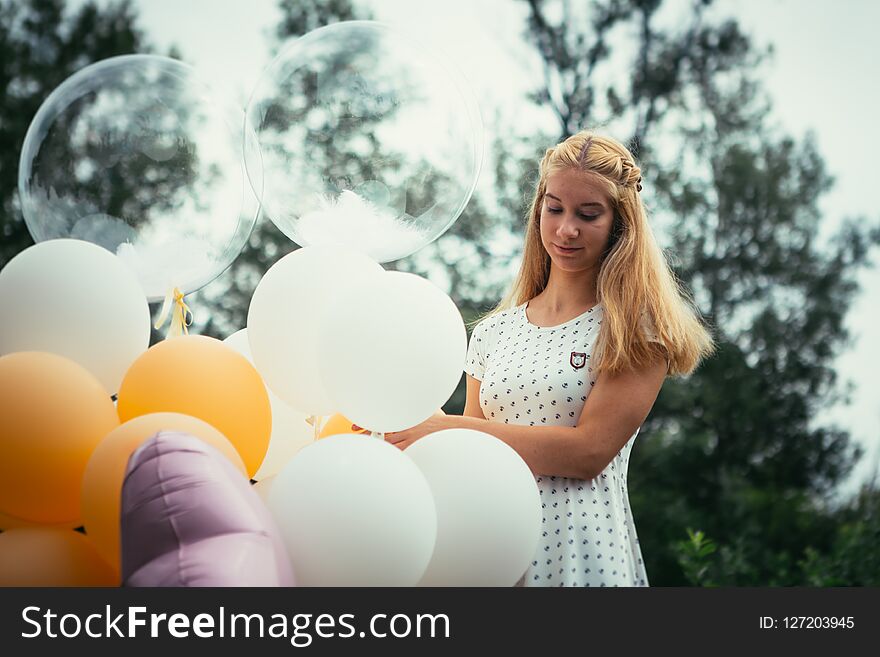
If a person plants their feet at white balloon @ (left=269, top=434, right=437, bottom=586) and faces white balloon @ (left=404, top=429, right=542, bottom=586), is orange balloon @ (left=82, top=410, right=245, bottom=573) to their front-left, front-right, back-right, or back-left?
back-left

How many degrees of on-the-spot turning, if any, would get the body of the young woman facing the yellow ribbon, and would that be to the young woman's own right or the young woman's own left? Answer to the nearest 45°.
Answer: approximately 45° to the young woman's own right

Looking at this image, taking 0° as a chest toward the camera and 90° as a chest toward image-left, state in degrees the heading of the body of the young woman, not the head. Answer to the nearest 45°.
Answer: approximately 45°

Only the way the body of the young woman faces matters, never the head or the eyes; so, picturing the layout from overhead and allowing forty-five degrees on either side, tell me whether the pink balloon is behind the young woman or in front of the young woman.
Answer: in front

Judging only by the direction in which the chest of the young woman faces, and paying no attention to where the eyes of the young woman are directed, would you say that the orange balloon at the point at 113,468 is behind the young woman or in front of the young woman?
in front

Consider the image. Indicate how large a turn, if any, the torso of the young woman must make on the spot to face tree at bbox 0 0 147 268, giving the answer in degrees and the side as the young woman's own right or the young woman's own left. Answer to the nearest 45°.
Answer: approximately 90° to the young woman's own right

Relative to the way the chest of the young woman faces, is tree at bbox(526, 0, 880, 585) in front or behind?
behind
